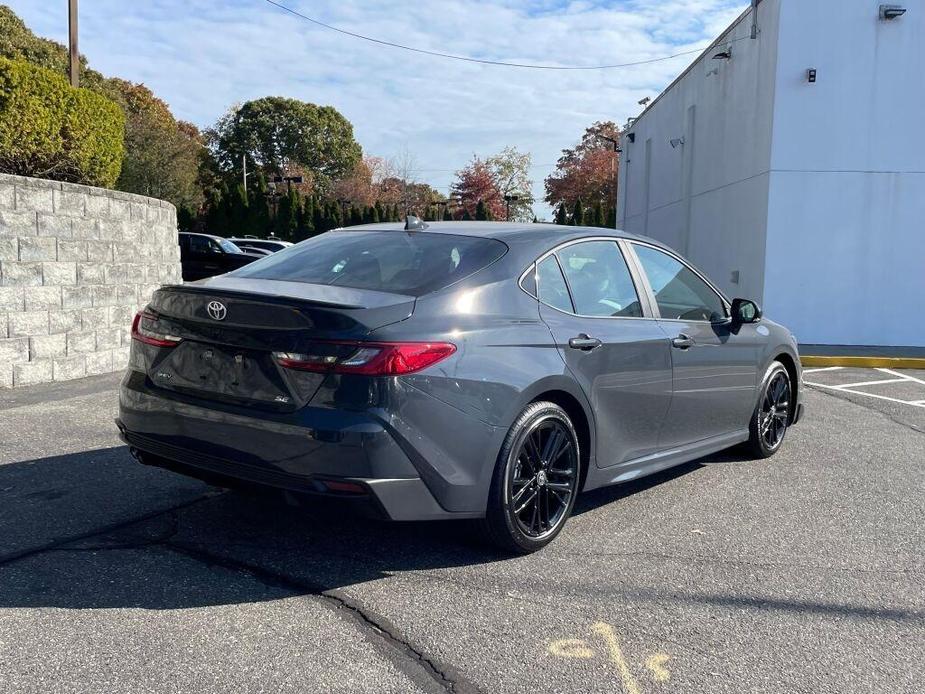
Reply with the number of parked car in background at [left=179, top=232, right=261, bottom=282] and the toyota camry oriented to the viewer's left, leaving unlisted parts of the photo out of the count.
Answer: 0

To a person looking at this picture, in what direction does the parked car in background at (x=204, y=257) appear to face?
facing the viewer and to the right of the viewer

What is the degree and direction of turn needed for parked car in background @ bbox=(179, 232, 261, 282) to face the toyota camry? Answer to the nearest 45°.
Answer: approximately 45° to its right

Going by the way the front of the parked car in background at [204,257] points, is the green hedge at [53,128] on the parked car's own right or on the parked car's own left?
on the parked car's own right

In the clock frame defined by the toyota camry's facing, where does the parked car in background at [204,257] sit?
The parked car in background is roughly at 10 o'clock from the toyota camry.

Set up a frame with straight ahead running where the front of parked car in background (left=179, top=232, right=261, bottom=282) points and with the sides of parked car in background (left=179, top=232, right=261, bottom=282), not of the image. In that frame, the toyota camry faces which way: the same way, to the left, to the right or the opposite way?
to the left

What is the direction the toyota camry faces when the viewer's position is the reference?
facing away from the viewer and to the right of the viewer

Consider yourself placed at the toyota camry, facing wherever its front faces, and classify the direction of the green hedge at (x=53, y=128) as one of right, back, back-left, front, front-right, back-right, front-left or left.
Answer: left

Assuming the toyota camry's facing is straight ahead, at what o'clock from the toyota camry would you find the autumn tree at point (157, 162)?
The autumn tree is roughly at 10 o'clock from the toyota camry.

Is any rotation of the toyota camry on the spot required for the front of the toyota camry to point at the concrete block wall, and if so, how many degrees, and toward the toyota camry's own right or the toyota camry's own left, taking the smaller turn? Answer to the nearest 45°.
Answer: approximately 90° to the toyota camry's own left
